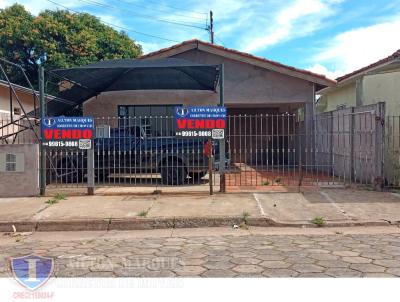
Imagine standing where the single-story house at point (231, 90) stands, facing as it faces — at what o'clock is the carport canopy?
The carport canopy is roughly at 2 o'clock from the single-story house.

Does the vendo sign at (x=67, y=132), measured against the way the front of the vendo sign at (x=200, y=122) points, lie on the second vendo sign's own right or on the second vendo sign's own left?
on the second vendo sign's own right

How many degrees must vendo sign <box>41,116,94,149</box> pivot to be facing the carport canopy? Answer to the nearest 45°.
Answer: approximately 135° to its left

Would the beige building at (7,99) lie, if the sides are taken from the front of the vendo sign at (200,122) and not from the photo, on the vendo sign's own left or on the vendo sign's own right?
on the vendo sign's own right

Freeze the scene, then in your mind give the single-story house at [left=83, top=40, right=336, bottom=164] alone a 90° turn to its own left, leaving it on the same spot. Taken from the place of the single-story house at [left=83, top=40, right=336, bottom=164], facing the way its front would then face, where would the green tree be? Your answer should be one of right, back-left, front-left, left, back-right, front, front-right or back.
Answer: back-left

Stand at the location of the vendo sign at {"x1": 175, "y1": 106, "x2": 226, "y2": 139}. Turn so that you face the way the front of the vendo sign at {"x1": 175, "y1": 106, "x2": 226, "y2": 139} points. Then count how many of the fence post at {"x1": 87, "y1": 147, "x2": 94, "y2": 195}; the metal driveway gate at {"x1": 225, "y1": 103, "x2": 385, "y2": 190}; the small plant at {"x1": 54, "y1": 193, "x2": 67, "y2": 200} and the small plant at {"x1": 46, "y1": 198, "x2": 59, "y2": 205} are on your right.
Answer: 3

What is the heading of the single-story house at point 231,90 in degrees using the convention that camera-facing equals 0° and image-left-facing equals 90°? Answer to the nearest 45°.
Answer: approximately 0°

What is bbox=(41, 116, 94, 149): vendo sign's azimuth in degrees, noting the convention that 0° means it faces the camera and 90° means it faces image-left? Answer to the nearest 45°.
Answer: approximately 0°

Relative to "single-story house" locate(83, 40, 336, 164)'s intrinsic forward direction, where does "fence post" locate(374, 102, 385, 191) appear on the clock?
The fence post is roughly at 11 o'clock from the single-story house.

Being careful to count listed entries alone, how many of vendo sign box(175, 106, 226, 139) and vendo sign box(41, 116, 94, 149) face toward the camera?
2

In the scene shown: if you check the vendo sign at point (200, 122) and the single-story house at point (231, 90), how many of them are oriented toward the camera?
2
